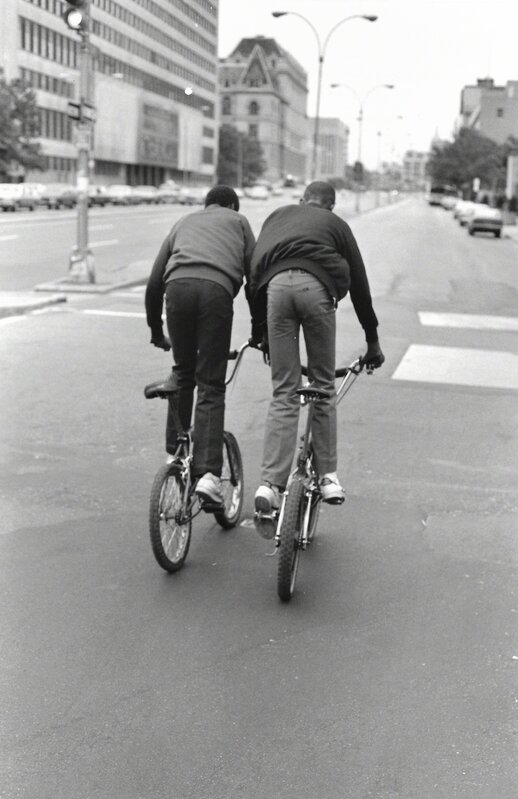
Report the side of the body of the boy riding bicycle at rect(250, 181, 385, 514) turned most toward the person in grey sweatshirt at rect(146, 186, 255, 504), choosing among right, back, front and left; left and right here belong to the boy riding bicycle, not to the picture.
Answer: left

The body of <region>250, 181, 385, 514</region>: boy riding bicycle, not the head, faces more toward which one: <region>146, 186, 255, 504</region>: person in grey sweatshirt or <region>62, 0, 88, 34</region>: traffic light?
the traffic light

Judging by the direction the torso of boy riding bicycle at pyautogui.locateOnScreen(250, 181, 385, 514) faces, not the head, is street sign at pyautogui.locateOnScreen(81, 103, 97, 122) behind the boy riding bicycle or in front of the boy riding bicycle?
in front

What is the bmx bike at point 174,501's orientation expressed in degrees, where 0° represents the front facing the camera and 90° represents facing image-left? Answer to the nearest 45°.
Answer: approximately 225°

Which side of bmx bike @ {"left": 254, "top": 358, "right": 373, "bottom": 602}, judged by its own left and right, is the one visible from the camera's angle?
back

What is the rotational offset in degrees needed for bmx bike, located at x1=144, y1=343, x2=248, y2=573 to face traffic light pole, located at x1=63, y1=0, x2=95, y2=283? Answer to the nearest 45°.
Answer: approximately 45° to its left

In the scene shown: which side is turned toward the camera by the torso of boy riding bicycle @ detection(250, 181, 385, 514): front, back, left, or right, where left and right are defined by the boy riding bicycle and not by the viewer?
back

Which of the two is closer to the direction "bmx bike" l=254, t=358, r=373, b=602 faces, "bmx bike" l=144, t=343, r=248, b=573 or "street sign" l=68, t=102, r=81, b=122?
the street sign

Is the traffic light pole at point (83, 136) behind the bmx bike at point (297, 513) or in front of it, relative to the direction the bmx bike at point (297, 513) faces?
in front

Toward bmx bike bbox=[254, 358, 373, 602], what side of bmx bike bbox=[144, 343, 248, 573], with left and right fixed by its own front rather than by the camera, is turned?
right

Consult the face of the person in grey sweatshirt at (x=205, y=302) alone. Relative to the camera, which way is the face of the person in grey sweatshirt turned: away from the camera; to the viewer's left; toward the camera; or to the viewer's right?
away from the camera

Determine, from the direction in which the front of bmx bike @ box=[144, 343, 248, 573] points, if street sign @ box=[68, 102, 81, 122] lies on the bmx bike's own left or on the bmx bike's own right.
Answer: on the bmx bike's own left

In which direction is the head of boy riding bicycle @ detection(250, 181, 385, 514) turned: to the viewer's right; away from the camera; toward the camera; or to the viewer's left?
away from the camera
